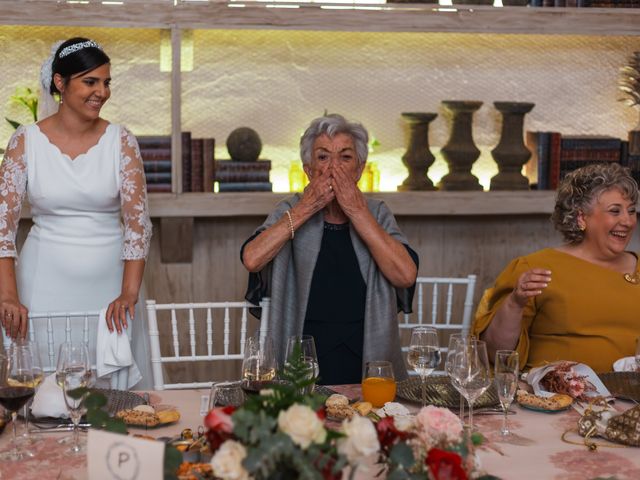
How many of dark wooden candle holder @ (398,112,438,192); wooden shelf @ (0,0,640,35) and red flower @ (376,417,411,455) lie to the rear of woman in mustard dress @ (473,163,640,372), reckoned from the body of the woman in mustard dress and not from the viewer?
2

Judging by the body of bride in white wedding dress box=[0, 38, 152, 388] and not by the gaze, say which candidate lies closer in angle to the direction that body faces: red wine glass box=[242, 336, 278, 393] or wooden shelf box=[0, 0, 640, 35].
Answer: the red wine glass

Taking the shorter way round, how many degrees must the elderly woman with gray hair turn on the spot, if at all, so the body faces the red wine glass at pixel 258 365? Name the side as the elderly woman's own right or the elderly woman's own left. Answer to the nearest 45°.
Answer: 0° — they already face it

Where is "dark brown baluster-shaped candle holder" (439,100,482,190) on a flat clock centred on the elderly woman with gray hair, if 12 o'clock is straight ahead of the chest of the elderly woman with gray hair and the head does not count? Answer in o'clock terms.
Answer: The dark brown baluster-shaped candle holder is roughly at 7 o'clock from the elderly woman with gray hair.

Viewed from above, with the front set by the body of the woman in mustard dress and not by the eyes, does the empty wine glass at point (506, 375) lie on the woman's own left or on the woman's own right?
on the woman's own right

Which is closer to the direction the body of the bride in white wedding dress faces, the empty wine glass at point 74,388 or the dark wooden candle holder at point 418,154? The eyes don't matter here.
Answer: the empty wine glass

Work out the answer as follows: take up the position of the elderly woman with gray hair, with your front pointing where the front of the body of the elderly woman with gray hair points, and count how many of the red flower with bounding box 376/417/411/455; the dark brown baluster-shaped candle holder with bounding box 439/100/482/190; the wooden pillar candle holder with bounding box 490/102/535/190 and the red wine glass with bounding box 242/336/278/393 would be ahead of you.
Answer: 2
